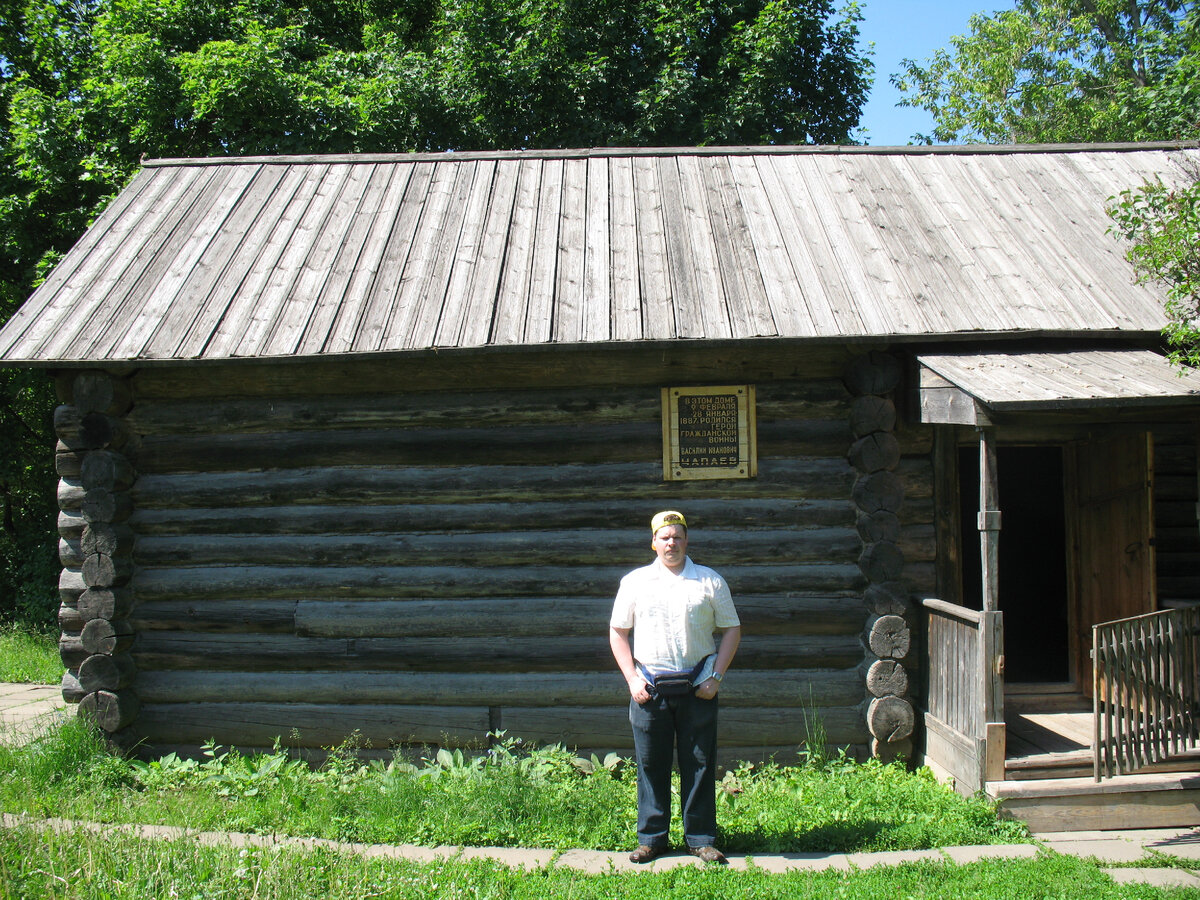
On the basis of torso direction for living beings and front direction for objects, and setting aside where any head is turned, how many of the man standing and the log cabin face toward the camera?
2

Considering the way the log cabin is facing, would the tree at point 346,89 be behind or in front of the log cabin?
behind

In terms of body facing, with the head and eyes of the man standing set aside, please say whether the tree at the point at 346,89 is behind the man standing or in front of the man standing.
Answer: behind

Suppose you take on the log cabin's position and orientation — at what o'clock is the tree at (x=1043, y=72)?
The tree is roughly at 7 o'clock from the log cabin.

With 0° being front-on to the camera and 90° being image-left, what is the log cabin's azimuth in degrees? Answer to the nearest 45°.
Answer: approximately 0°
